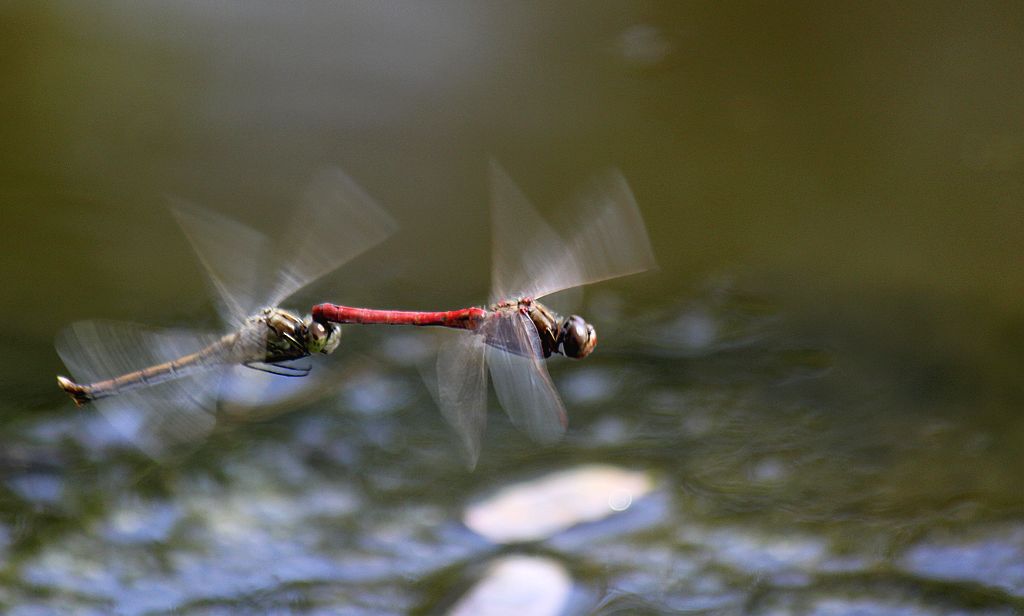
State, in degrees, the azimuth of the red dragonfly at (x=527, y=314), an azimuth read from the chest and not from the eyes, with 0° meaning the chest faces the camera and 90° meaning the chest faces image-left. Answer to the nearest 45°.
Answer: approximately 270°

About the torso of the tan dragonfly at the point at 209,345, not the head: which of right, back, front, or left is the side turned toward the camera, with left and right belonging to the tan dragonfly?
right

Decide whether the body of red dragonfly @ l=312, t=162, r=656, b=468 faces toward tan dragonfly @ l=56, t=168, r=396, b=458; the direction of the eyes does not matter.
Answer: no

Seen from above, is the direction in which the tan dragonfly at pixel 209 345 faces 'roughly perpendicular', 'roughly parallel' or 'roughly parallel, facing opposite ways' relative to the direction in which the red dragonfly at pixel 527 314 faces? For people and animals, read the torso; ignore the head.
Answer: roughly parallel

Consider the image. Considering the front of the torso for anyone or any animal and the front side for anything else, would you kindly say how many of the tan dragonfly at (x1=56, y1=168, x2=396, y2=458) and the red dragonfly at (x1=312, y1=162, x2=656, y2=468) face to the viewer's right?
2
